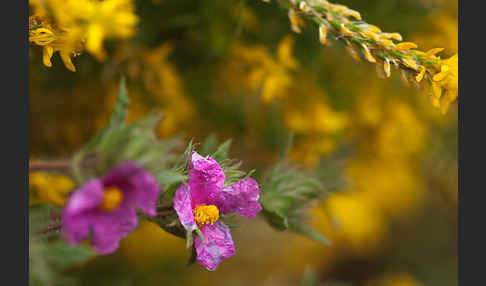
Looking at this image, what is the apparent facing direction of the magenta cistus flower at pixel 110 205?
toward the camera
